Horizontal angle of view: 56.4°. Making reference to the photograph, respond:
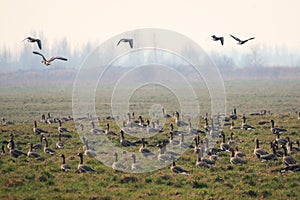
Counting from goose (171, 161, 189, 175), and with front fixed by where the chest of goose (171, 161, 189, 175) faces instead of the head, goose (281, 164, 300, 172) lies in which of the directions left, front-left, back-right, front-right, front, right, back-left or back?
back

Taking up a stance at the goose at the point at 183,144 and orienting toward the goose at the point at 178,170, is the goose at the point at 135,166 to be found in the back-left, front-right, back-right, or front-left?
front-right

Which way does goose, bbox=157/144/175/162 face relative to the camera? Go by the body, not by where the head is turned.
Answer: to the viewer's left

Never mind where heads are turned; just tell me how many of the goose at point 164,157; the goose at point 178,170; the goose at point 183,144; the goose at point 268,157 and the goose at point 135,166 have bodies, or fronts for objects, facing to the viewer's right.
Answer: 1

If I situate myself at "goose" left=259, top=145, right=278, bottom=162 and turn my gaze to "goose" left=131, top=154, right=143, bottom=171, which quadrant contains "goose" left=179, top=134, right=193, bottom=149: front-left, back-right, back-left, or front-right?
front-right

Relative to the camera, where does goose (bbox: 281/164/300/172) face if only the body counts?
to the viewer's right

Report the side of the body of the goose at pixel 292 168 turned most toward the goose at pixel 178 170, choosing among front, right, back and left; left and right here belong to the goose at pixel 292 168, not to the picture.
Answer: back

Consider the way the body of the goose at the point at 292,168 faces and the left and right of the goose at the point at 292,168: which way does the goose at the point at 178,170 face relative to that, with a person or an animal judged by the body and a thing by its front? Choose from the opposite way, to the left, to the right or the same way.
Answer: the opposite way

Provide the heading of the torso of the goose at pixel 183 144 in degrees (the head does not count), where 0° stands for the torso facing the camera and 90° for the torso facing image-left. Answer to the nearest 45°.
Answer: approximately 90°

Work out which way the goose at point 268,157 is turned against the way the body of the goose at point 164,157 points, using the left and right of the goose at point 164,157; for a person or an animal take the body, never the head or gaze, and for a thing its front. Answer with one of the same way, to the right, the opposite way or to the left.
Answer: the opposite way

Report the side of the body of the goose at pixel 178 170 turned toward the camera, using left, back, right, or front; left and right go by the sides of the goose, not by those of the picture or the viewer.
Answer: left

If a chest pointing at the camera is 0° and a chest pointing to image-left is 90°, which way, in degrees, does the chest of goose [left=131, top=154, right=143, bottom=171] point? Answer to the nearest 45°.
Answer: approximately 45°

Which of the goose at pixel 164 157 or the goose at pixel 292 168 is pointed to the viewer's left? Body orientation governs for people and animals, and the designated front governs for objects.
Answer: the goose at pixel 164 157

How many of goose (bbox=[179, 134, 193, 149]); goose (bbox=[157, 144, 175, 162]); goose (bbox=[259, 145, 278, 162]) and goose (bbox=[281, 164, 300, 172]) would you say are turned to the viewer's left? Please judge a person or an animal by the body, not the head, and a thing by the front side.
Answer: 2

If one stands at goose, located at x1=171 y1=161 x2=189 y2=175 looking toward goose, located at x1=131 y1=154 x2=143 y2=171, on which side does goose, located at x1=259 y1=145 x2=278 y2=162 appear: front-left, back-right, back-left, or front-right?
back-right
